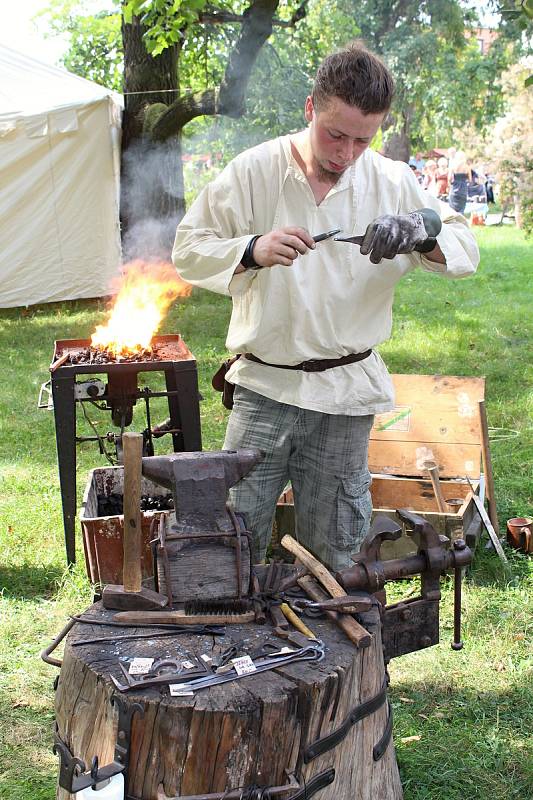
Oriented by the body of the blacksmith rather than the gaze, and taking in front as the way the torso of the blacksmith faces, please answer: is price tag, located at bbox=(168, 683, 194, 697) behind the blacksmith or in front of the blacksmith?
in front

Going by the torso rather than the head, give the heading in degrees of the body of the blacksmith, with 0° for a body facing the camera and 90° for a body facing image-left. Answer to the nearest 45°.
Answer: approximately 0°

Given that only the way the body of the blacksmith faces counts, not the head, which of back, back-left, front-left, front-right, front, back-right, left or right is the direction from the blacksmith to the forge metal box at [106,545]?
back-right

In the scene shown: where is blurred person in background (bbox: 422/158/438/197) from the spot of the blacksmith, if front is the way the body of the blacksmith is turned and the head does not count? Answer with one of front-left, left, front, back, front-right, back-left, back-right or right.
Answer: back

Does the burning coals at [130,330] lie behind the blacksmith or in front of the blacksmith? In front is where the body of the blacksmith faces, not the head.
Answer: behind

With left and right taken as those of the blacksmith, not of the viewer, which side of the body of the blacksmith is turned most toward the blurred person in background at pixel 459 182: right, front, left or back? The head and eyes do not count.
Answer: back

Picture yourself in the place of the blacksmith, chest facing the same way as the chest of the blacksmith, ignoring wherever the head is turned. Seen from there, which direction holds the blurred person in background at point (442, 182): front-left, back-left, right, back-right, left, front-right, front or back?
back

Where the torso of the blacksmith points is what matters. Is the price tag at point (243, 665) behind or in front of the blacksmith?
in front

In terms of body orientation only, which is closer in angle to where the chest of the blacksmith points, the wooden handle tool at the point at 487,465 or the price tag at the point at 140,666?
the price tag
